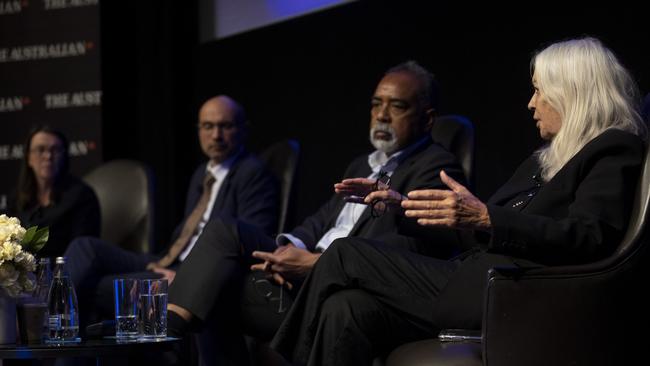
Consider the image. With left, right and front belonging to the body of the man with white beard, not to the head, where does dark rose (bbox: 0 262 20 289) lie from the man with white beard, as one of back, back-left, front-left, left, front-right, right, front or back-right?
front

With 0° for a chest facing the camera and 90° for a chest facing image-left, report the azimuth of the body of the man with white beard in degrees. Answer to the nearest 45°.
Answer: approximately 45°

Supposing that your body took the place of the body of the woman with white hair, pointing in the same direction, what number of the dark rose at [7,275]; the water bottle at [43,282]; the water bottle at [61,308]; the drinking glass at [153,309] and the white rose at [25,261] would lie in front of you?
5

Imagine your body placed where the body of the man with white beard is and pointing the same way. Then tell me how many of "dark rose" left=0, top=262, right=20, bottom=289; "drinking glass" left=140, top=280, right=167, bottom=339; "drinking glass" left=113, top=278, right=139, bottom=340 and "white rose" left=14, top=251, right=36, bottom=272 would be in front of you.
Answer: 4

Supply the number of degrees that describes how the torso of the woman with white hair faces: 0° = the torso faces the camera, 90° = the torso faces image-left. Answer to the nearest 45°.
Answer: approximately 90°

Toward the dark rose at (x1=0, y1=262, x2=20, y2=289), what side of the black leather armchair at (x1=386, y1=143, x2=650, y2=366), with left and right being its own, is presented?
front

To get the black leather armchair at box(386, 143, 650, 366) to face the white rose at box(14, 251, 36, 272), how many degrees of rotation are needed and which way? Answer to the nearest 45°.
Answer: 0° — it already faces it

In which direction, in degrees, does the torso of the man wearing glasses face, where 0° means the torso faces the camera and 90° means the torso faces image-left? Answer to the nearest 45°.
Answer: approximately 45°

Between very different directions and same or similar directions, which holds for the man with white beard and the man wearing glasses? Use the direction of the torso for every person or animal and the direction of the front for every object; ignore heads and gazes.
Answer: same or similar directions

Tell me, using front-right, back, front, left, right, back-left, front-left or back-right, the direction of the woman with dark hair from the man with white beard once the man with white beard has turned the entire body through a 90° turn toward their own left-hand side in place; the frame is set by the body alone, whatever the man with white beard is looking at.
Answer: back

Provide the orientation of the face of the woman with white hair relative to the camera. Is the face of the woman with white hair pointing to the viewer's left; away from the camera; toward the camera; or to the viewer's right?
to the viewer's left

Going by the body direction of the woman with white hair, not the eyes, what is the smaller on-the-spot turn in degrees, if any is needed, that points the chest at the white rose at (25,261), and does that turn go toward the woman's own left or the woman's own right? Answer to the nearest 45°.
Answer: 0° — they already face it

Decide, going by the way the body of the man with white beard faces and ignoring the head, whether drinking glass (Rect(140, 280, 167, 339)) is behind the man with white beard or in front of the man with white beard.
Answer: in front

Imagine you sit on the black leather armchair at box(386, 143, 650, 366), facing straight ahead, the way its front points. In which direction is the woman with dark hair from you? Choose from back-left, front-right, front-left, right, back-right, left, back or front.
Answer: front-right

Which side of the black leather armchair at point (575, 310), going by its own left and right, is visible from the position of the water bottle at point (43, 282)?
front
